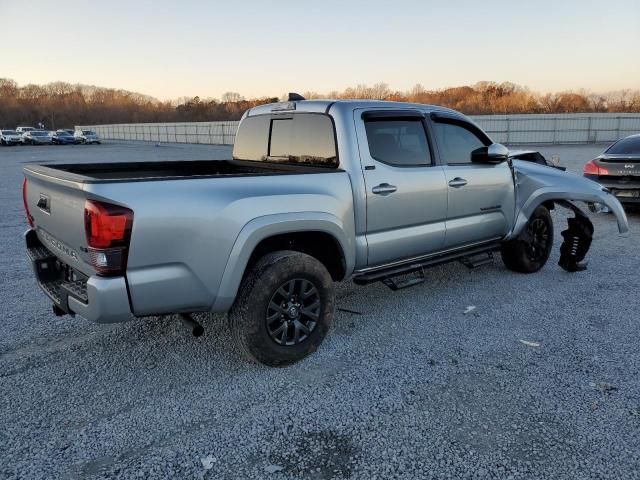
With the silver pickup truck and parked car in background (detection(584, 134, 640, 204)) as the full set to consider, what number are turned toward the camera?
0

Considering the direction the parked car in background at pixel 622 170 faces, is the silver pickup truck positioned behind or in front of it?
behind

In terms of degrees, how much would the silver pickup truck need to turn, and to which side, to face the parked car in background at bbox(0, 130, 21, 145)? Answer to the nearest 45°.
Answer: approximately 90° to its left

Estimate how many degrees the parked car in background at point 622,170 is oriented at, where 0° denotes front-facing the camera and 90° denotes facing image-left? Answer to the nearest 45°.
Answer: approximately 180°

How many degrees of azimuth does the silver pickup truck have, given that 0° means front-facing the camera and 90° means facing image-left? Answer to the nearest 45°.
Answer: approximately 225°

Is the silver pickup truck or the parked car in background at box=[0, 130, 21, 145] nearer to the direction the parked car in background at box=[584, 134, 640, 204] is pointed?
the parked car in background

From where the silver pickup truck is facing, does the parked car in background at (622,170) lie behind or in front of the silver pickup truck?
in front

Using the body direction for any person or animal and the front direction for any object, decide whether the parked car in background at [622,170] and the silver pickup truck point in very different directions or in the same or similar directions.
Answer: same or similar directions
